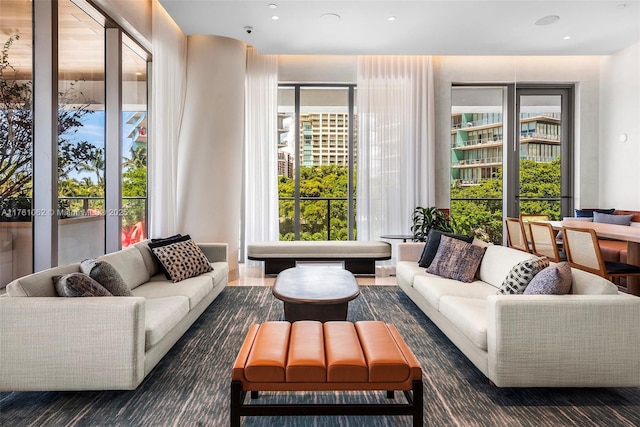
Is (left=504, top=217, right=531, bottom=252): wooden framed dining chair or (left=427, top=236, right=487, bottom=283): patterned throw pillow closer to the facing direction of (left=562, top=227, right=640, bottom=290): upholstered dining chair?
the wooden framed dining chair

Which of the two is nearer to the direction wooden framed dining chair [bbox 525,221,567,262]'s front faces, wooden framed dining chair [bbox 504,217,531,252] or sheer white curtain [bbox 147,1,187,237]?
the wooden framed dining chair

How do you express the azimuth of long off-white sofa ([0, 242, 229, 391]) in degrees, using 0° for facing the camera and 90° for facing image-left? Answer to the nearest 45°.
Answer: approximately 315°

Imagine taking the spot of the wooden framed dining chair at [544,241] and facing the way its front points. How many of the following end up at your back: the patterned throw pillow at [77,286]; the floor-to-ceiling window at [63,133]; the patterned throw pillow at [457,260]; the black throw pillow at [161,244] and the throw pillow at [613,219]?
4

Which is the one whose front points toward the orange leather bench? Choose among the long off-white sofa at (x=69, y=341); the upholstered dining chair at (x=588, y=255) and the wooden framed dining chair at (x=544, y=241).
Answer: the long off-white sofa

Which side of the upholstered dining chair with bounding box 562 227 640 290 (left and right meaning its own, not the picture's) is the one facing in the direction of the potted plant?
left

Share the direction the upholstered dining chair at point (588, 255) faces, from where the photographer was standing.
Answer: facing away from the viewer and to the right of the viewer

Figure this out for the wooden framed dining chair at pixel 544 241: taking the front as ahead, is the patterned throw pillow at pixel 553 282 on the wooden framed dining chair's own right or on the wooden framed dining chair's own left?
on the wooden framed dining chair's own right

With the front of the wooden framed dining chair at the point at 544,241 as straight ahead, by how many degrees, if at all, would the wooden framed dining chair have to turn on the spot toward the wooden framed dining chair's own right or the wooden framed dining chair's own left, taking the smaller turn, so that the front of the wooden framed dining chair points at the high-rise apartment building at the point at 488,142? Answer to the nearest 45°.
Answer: approximately 45° to the wooden framed dining chair's own left

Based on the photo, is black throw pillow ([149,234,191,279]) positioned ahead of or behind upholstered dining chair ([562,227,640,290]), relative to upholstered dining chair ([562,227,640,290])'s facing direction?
behind

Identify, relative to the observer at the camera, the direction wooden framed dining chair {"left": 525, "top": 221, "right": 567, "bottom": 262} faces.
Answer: facing away from the viewer and to the right of the viewer

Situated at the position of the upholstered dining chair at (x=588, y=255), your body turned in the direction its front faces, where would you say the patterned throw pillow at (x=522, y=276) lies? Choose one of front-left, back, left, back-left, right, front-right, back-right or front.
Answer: back-right
